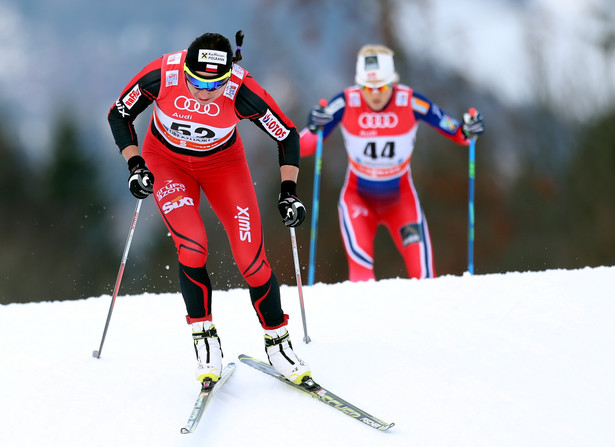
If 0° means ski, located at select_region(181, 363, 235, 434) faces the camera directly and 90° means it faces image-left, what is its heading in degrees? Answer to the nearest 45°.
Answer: approximately 45°

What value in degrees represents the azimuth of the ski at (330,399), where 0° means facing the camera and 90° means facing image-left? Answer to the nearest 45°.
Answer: approximately 315°
